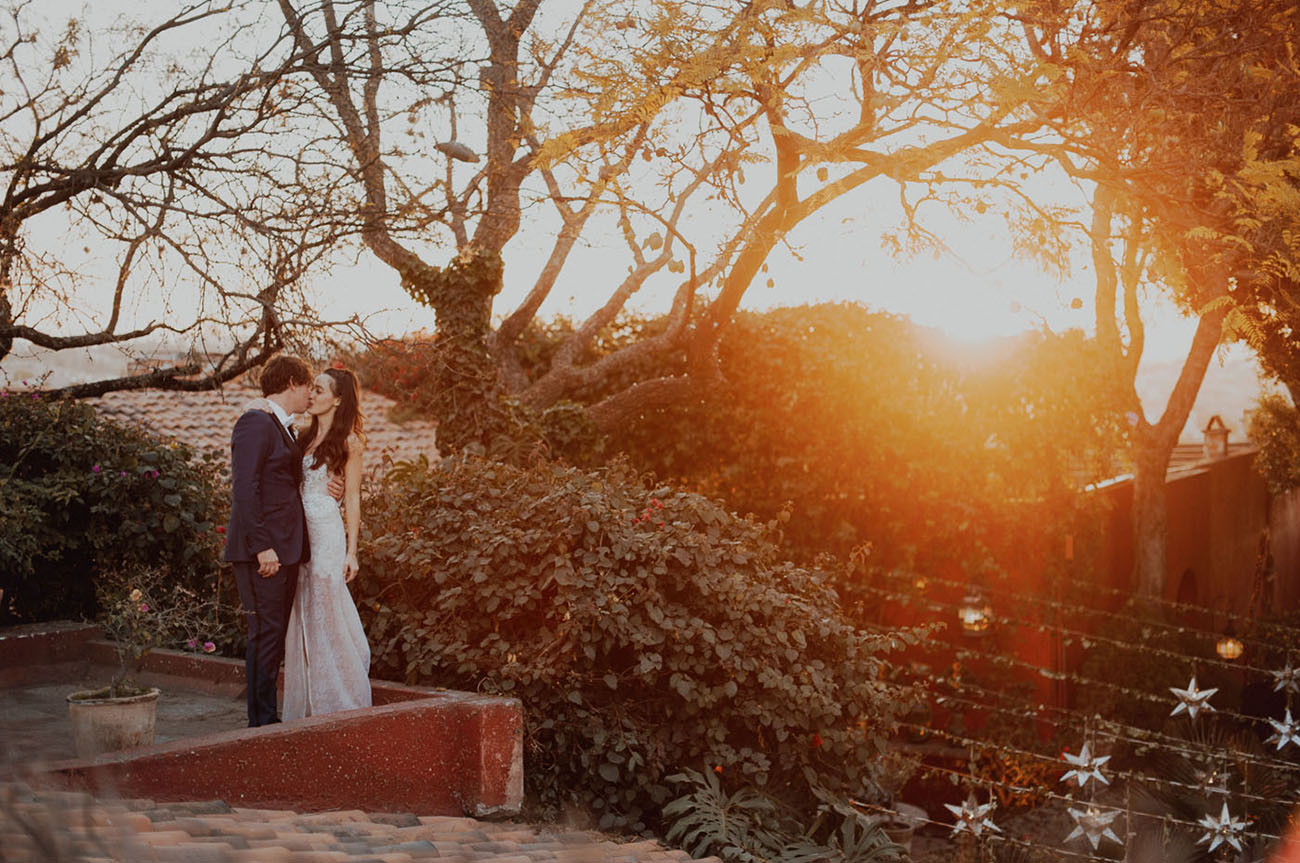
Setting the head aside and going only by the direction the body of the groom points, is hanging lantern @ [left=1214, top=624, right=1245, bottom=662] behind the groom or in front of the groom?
in front

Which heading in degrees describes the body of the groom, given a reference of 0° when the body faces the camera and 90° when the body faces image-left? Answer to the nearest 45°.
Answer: approximately 270°

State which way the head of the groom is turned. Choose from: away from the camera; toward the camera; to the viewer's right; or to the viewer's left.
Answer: to the viewer's right

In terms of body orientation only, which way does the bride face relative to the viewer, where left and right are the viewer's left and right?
facing the viewer and to the left of the viewer

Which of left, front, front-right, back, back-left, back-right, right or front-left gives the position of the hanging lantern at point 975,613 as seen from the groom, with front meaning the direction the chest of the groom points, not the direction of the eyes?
front-left

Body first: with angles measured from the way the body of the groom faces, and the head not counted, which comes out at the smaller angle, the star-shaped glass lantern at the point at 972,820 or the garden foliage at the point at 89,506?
the star-shaped glass lantern

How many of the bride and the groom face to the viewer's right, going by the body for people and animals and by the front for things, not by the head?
1

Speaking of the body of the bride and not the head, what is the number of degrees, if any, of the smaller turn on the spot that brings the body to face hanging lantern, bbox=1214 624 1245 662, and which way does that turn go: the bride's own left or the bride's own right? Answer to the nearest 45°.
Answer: approximately 180°
